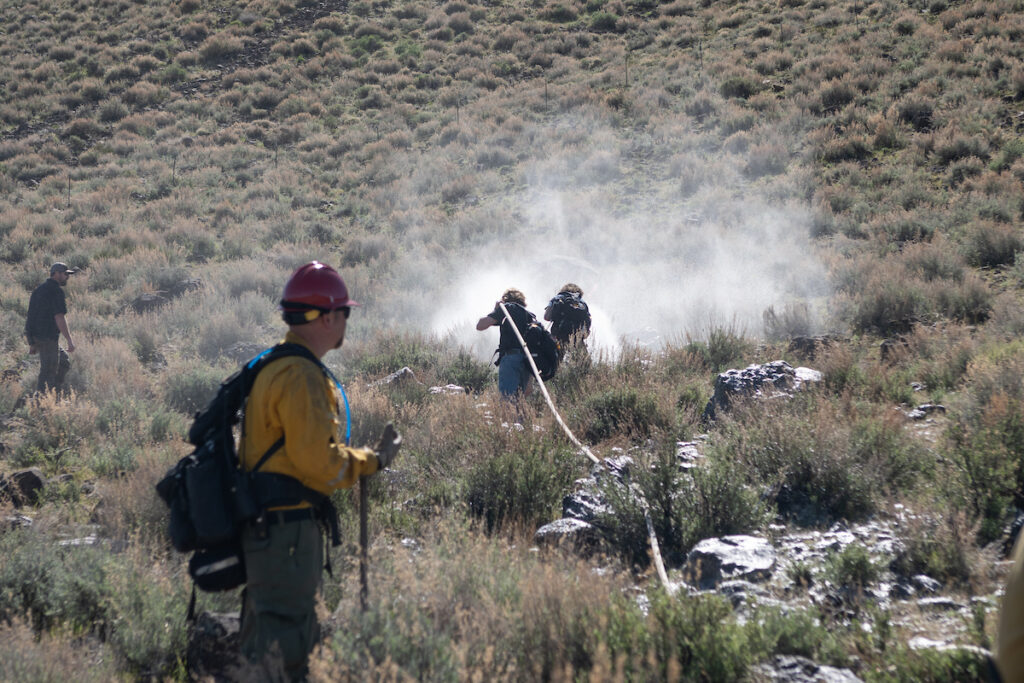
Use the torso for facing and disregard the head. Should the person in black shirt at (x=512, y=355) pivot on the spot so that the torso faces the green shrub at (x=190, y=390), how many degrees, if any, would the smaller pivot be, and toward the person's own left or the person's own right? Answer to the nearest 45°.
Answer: approximately 45° to the person's own left

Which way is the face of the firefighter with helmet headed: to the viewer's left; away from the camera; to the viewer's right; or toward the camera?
to the viewer's right

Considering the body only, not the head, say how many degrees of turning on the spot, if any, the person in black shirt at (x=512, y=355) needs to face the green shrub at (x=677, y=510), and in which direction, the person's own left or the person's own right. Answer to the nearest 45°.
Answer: approximately 180°

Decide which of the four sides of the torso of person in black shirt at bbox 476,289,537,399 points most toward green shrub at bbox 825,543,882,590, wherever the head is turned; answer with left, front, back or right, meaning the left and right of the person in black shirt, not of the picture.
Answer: back

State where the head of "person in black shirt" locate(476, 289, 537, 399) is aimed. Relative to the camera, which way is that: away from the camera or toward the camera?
away from the camera

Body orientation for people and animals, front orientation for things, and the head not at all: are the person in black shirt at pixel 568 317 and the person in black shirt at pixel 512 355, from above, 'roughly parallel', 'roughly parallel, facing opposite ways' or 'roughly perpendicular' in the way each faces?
roughly parallel

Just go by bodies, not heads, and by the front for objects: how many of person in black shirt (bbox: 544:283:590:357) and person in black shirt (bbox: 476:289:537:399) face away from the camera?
2

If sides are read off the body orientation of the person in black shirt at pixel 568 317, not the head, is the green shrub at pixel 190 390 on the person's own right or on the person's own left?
on the person's own left

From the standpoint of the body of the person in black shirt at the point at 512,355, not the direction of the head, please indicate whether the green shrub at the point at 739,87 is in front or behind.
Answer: in front

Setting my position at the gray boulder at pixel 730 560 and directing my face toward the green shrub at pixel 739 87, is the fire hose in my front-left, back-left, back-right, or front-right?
front-left

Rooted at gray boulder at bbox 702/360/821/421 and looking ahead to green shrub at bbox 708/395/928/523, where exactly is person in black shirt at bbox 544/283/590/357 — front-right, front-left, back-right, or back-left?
back-right

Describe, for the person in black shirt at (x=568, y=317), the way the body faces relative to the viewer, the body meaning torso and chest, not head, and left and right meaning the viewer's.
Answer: facing away from the viewer

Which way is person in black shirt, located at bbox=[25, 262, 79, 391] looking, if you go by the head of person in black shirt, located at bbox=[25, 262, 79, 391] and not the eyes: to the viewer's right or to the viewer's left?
to the viewer's right

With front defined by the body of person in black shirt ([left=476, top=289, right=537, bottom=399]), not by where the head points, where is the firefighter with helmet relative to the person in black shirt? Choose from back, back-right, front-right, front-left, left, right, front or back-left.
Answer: back

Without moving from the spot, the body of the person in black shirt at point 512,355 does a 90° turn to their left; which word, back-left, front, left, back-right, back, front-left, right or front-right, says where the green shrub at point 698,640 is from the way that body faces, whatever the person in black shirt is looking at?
left

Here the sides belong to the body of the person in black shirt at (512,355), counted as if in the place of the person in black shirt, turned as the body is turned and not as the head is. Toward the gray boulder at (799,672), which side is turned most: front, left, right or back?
back

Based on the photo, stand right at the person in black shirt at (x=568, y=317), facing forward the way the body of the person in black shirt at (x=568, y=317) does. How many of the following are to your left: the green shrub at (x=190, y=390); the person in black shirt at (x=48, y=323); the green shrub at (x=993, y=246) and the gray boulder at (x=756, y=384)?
2

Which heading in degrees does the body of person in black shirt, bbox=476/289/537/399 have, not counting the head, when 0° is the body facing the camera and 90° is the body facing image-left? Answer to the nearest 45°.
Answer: approximately 180°
